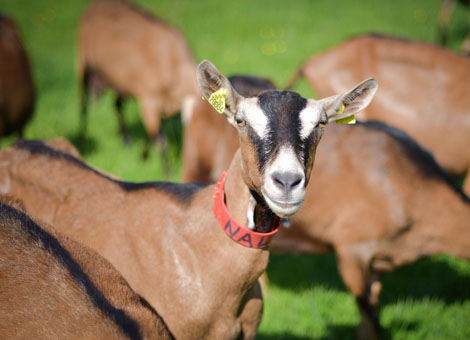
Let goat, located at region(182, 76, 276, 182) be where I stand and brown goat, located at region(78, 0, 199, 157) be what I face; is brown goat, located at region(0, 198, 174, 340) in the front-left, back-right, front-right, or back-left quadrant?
back-left

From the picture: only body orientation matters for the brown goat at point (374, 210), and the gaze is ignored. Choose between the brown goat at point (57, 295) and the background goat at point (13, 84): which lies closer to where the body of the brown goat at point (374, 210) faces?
the background goat

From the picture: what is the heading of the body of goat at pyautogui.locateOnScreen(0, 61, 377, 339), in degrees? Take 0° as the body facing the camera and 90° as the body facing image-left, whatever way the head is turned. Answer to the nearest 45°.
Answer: approximately 315°

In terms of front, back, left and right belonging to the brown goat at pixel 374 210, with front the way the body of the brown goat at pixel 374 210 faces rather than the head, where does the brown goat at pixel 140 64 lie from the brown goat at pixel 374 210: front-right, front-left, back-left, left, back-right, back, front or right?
front-right
